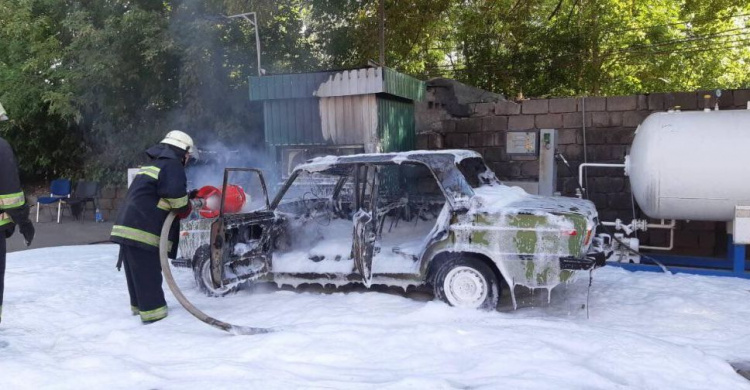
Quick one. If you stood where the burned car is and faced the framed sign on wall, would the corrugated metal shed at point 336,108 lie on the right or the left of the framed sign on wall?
left

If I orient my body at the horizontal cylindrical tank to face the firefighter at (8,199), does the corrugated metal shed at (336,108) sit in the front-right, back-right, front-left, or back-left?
front-right

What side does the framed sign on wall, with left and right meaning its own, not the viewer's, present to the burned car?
front

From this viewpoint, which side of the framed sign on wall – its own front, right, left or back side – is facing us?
front

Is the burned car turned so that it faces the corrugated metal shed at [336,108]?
no

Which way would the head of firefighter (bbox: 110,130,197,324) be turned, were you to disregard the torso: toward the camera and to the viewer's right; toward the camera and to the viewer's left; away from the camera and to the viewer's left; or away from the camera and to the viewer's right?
away from the camera and to the viewer's right

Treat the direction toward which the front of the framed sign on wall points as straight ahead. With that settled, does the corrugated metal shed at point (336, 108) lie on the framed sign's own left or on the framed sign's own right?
on the framed sign's own right

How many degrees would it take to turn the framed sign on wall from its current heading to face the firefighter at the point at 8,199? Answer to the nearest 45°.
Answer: approximately 45° to its right

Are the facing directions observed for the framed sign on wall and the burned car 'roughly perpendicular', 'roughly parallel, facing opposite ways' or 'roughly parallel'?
roughly perpendicular

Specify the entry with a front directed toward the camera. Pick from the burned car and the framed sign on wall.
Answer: the framed sign on wall

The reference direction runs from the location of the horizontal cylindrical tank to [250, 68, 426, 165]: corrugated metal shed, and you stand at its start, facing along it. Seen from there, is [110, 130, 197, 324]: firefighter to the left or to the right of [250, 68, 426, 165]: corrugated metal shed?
left

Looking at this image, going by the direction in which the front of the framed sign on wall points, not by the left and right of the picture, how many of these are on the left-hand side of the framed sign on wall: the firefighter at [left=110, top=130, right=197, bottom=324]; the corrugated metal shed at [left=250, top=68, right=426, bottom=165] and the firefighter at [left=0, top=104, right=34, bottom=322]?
0

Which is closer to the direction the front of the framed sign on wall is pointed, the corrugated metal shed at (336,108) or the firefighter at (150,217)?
the firefighter

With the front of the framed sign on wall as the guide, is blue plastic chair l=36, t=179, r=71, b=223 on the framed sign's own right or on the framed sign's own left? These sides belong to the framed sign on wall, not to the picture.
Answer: on the framed sign's own right

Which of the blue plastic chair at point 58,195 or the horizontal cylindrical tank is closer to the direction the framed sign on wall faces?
the horizontal cylindrical tank
